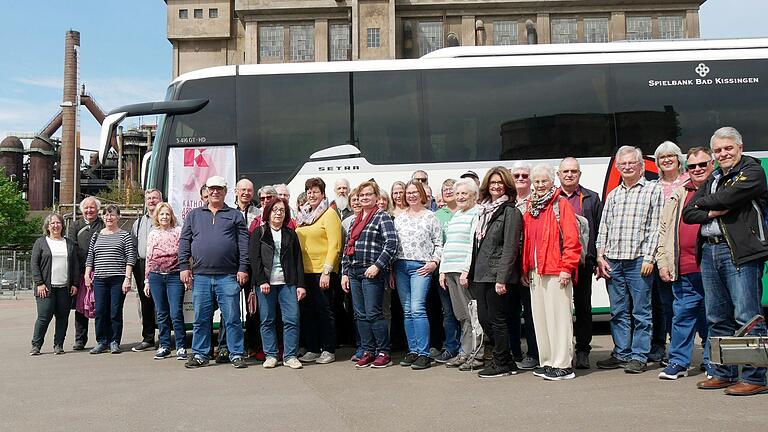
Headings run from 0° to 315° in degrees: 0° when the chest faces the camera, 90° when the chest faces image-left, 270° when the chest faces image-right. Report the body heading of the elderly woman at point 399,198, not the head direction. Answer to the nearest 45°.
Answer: approximately 0°

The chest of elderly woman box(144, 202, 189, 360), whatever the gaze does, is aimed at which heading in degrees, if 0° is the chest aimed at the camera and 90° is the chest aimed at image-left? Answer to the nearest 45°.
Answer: approximately 0°

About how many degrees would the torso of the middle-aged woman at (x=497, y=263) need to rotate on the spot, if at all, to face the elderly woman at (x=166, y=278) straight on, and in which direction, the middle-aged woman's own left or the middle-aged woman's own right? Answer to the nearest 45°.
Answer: approximately 45° to the middle-aged woman's own right

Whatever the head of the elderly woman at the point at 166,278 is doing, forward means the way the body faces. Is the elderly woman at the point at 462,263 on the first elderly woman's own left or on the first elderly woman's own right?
on the first elderly woman's own left
